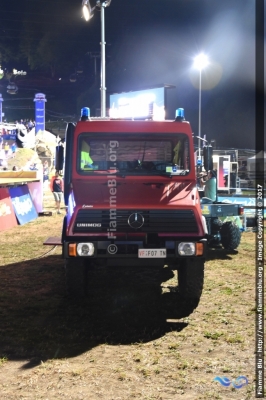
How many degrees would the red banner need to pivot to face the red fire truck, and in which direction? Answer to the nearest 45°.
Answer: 0° — it already faces it

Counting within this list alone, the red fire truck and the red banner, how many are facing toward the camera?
2

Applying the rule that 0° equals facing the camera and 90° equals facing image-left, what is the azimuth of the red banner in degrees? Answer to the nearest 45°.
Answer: approximately 0°

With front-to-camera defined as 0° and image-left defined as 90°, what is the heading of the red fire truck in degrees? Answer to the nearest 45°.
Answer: approximately 0°

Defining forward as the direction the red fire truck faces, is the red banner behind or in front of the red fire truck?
behind
